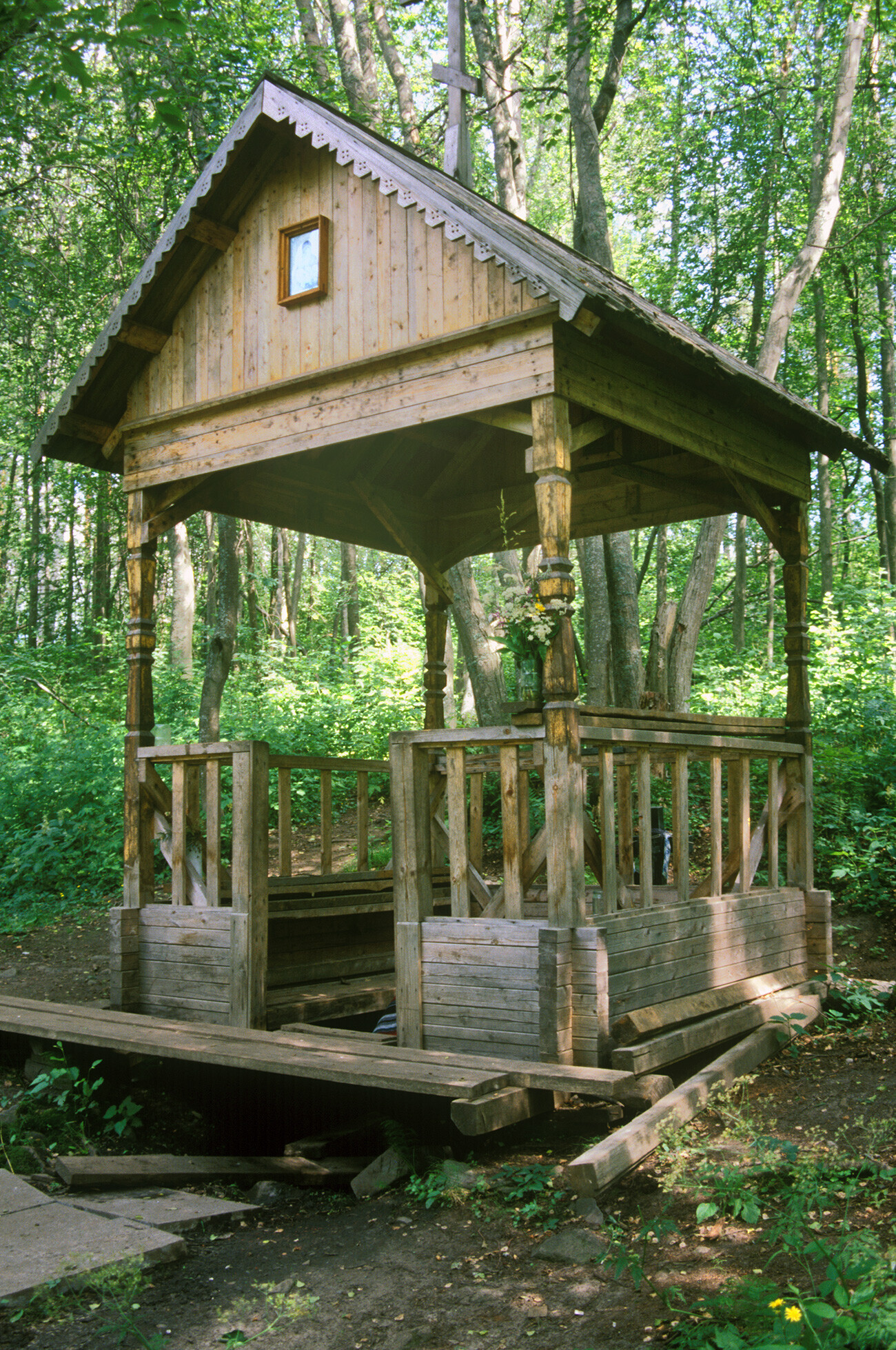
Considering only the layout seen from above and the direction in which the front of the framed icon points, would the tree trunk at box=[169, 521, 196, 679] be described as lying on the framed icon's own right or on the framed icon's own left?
on the framed icon's own right

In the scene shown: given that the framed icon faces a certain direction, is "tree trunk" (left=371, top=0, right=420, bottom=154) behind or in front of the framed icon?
behind

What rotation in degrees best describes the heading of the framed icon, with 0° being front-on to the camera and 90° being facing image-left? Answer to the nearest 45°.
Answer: approximately 45°

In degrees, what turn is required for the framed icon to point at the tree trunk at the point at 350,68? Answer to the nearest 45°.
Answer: approximately 135° to its right

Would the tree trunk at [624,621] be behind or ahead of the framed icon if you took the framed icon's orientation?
behind

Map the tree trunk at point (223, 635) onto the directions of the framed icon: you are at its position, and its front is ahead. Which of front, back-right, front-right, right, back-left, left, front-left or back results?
back-right

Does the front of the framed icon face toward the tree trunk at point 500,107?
no

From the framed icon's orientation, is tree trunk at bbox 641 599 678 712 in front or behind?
behind

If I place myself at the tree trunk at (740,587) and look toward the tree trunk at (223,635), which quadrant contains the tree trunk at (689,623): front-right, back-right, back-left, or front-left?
front-left

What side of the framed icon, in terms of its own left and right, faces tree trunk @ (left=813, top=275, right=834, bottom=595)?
back

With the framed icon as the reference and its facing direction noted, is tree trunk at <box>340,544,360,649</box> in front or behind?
behind

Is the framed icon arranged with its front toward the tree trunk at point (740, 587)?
no

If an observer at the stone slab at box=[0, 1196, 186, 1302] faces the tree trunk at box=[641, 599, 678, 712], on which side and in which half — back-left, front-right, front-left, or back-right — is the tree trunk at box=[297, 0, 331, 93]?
front-left

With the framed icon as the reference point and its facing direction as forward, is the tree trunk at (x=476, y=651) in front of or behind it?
behind
